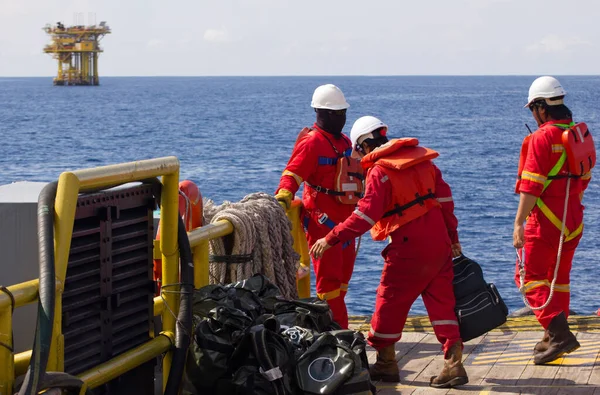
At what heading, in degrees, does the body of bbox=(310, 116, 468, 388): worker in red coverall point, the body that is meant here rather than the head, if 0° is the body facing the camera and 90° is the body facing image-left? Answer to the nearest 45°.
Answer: approximately 135°

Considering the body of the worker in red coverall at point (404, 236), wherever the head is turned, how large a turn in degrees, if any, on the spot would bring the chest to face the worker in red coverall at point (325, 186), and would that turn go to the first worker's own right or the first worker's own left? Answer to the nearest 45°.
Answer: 0° — they already face them

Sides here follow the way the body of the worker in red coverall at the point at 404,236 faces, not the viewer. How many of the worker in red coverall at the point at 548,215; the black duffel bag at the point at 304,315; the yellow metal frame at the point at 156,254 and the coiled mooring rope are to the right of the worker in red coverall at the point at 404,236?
1

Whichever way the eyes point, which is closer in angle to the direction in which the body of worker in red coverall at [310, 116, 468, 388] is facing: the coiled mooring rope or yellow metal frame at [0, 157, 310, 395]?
the coiled mooring rope

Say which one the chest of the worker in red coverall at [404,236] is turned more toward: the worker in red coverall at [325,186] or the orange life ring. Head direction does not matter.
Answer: the worker in red coverall at [325,186]
